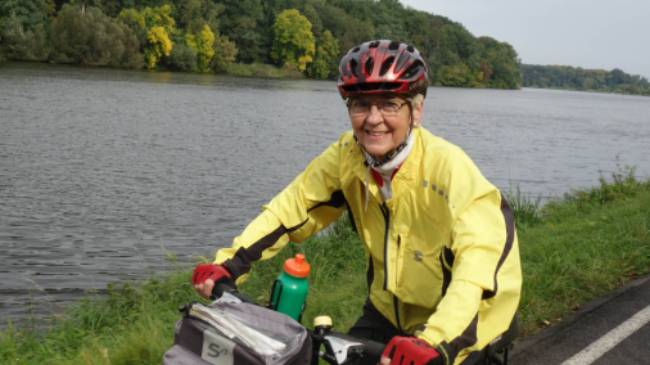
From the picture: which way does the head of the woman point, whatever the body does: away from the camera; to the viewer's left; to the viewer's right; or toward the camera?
toward the camera

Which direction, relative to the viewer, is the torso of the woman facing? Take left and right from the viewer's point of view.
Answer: facing the viewer and to the left of the viewer
